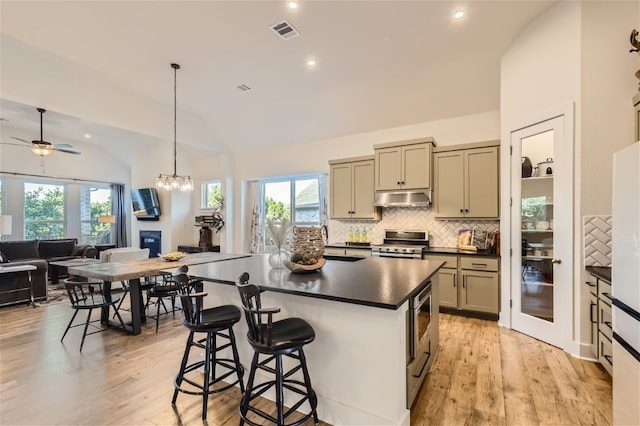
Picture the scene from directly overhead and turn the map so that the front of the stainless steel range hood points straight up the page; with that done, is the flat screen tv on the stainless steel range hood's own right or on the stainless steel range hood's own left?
on the stainless steel range hood's own right

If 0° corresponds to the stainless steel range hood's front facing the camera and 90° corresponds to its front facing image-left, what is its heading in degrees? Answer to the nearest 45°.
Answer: approximately 0°

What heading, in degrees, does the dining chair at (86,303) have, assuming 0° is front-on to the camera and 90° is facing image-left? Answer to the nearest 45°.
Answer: approximately 225°

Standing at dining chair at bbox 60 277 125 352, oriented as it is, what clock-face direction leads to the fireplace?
The fireplace is roughly at 11 o'clock from the dining chair.

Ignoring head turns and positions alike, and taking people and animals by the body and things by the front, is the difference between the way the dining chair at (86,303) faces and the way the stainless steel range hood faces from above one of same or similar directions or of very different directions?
very different directions

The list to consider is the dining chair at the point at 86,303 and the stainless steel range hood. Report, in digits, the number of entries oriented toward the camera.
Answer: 1

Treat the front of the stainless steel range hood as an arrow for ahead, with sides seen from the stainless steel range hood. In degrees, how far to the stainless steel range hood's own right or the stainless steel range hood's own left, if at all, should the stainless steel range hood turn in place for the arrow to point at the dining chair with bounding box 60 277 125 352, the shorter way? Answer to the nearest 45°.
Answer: approximately 45° to the stainless steel range hood's own right

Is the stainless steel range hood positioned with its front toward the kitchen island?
yes

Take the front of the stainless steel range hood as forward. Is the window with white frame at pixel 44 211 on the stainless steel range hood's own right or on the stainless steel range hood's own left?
on the stainless steel range hood's own right

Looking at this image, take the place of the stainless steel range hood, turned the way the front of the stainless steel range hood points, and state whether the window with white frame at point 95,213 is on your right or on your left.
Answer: on your right

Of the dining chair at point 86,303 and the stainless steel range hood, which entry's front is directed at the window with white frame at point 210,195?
the dining chair

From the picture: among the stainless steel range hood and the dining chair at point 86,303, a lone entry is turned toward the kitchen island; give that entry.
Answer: the stainless steel range hood

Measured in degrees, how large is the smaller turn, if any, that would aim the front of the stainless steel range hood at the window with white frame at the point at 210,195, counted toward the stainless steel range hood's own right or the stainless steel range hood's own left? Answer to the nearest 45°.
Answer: approximately 90° to the stainless steel range hood's own right
